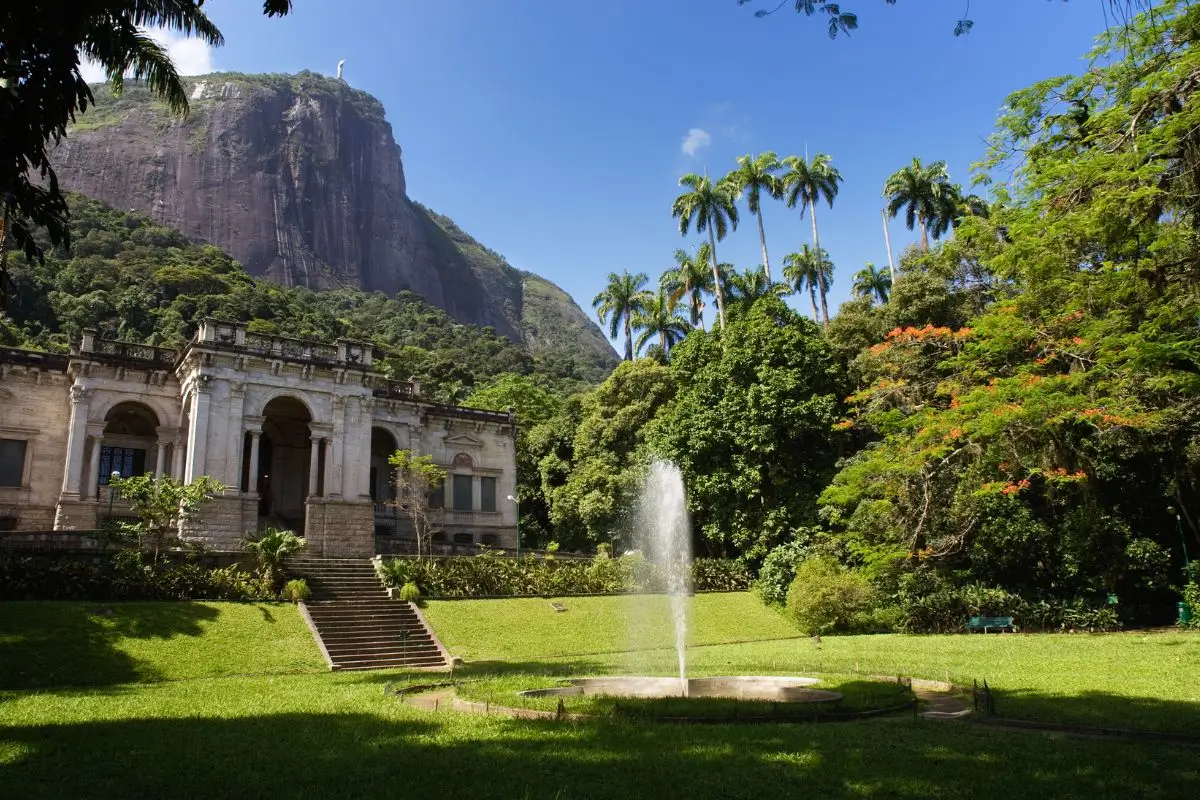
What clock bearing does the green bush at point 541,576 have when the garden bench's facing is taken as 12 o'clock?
The green bush is roughly at 3 o'clock from the garden bench.

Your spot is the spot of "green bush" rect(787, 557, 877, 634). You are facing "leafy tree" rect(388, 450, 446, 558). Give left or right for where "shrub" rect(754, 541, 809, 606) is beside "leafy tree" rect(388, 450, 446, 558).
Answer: right

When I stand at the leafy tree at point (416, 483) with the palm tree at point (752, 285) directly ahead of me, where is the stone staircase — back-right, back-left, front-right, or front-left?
back-right

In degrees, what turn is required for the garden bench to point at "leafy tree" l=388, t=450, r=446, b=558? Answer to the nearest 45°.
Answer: approximately 90° to its right

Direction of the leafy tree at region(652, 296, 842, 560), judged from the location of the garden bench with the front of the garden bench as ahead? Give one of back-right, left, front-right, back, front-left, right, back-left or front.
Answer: back-right

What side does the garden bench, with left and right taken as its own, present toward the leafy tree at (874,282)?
back

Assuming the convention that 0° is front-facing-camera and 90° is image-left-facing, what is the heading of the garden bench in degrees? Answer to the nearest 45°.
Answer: approximately 0°

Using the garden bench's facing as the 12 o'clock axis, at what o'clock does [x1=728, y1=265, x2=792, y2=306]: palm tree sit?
The palm tree is roughly at 5 o'clock from the garden bench.

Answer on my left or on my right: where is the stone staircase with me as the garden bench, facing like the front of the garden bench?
on my right
